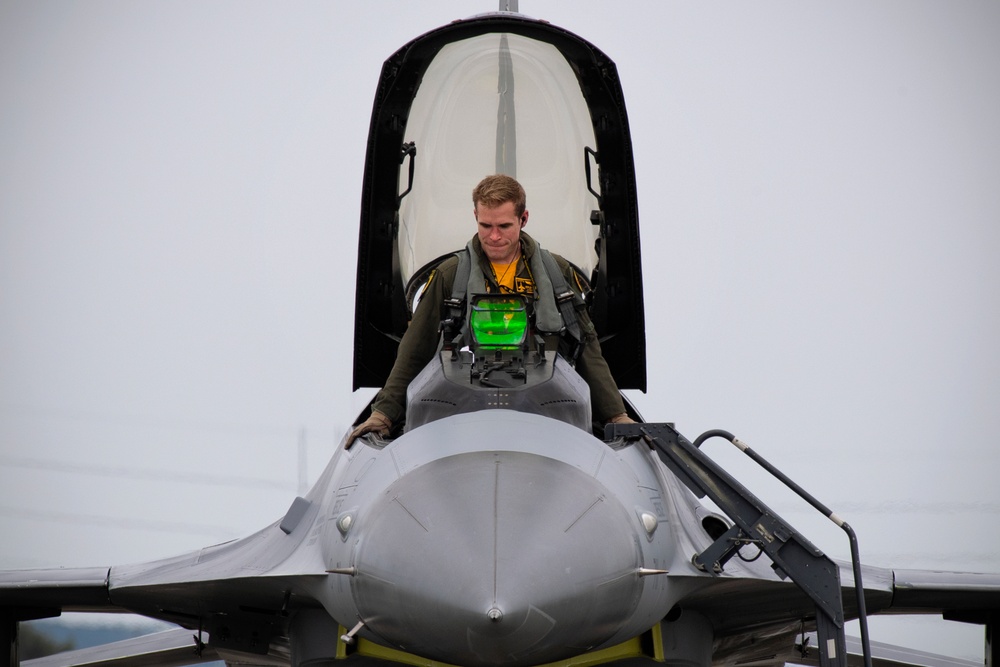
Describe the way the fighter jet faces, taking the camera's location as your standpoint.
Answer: facing the viewer

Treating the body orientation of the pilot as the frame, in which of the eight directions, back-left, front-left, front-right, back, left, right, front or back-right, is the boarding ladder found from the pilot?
front-left

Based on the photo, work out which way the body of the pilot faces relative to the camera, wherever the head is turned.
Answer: toward the camera
